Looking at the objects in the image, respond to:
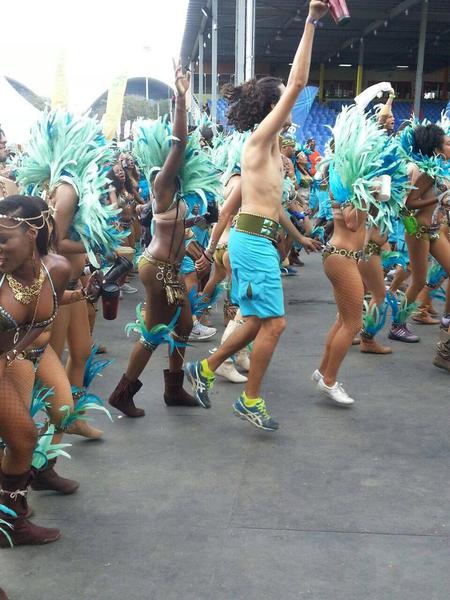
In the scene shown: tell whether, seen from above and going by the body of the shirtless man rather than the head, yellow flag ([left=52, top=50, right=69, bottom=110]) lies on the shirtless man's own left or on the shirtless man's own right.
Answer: on the shirtless man's own left

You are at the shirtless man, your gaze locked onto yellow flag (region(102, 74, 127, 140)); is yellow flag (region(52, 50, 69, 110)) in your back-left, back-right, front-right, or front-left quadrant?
front-left

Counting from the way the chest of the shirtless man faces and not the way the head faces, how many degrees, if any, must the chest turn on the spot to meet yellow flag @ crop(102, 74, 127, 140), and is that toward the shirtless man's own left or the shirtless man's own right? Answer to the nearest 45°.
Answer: approximately 90° to the shirtless man's own left
